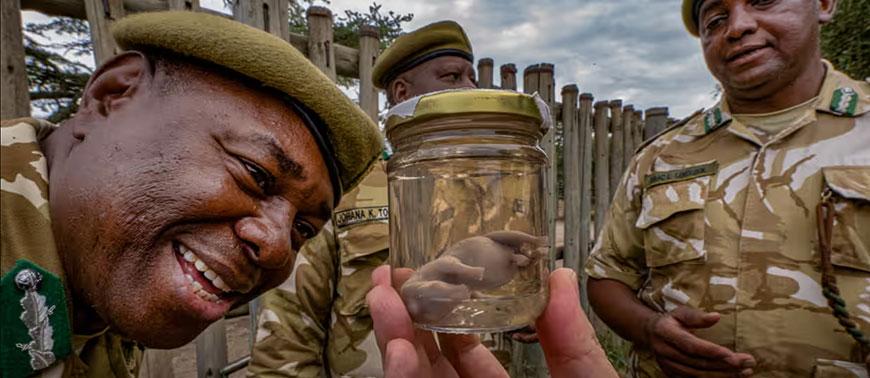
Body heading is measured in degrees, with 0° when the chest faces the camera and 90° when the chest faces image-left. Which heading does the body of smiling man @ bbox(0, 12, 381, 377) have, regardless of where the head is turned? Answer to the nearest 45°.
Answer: approximately 315°

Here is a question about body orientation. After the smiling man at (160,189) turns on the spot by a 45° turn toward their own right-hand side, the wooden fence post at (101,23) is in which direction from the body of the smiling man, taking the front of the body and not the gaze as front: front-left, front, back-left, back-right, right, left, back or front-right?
back

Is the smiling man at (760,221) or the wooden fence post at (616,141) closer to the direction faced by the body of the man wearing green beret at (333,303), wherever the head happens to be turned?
the smiling man

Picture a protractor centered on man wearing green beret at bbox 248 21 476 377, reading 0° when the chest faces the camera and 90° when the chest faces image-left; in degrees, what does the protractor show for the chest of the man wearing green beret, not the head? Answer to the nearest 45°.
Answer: approximately 315°

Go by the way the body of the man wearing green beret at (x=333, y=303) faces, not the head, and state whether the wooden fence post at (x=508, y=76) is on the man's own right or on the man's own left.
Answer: on the man's own left
